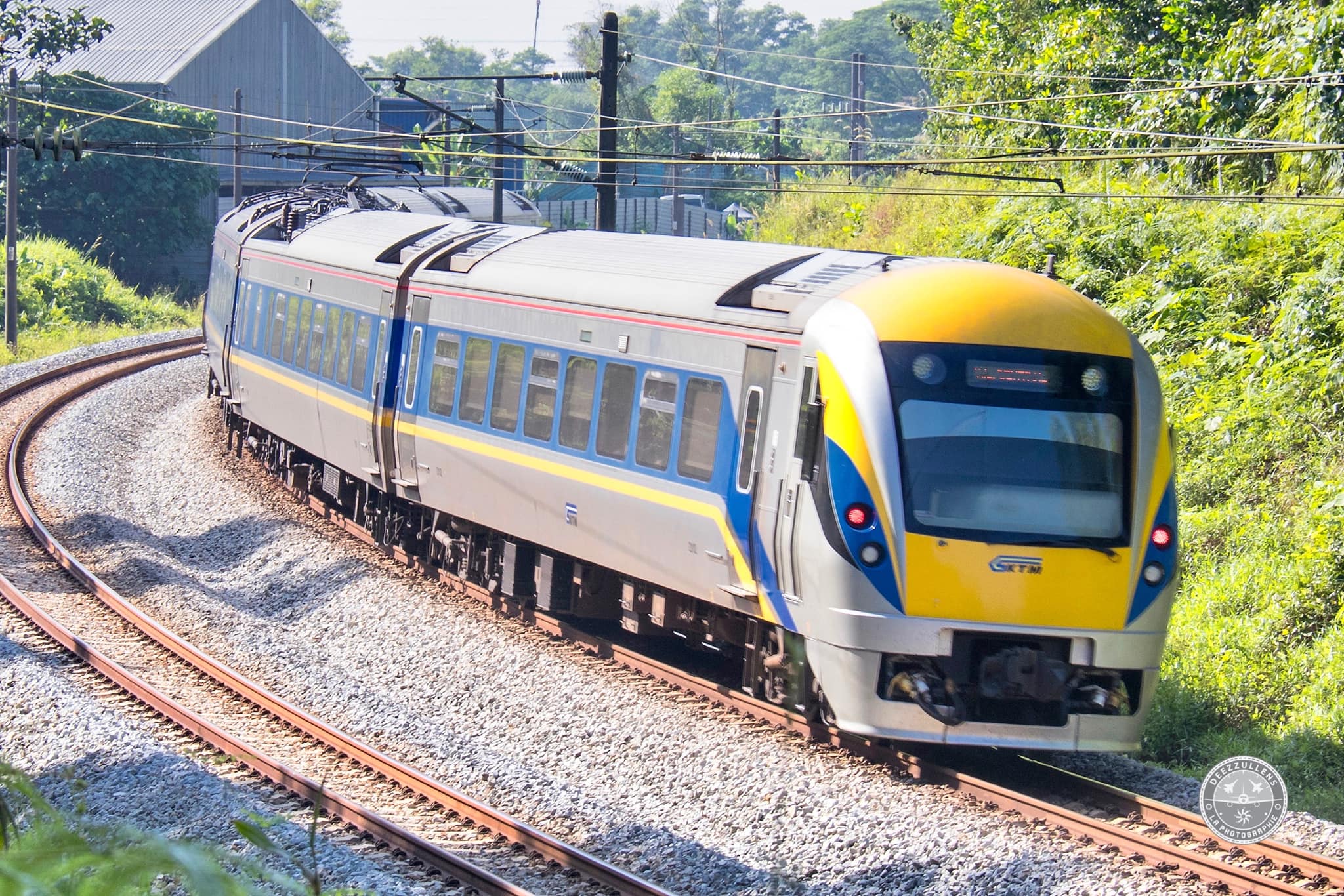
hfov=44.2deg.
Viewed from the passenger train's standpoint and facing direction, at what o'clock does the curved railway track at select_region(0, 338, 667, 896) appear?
The curved railway track is roughly at 3 o'clock from the passenger train.

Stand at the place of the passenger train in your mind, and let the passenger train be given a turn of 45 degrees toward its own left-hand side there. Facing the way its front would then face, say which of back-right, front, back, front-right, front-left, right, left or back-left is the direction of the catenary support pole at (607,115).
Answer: left

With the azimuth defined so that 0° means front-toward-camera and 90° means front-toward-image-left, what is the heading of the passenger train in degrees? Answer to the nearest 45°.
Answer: approximately 315°

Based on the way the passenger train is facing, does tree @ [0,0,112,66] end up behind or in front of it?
behind

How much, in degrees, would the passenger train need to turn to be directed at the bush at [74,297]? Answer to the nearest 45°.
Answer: approximately 180°
